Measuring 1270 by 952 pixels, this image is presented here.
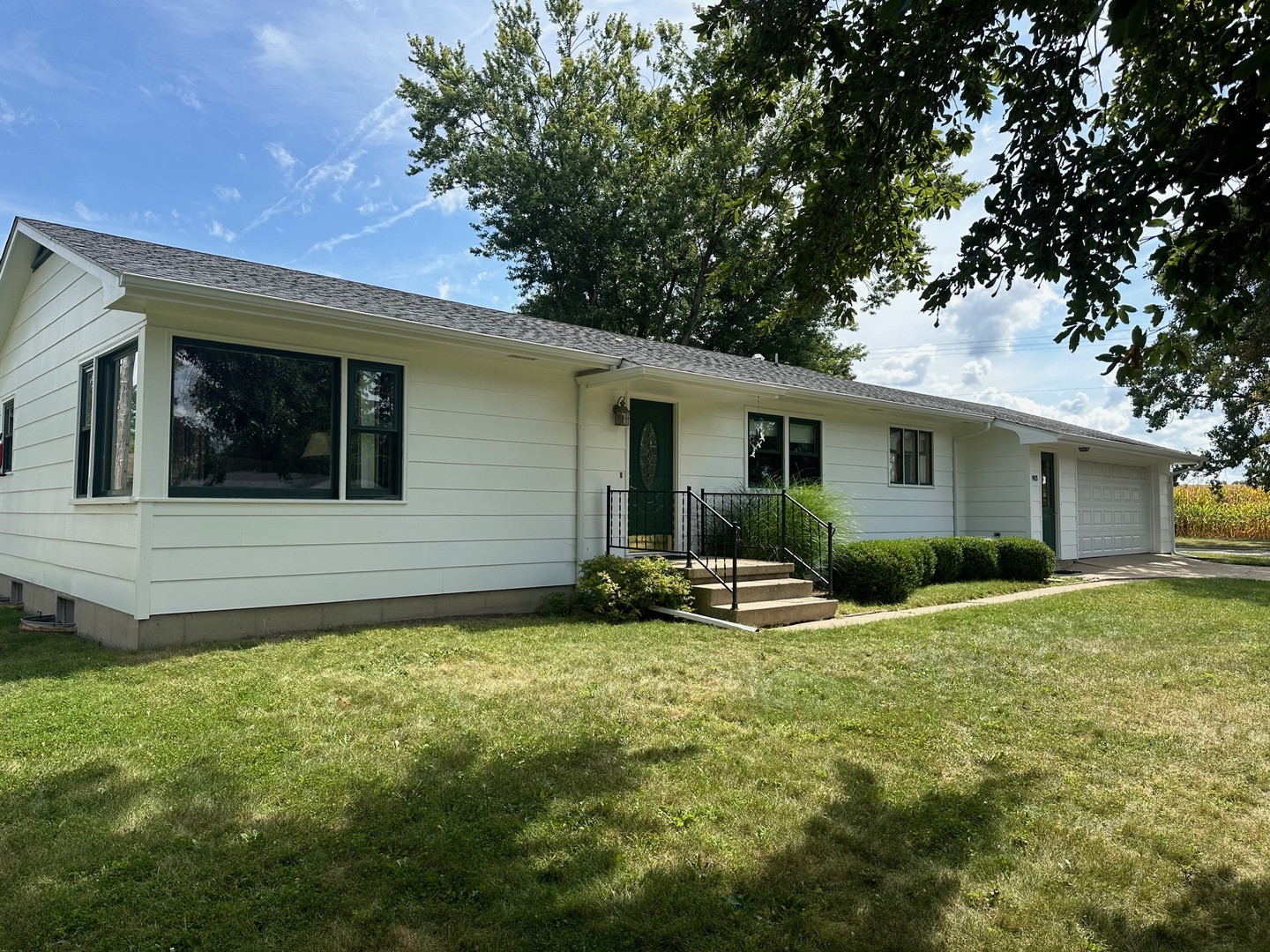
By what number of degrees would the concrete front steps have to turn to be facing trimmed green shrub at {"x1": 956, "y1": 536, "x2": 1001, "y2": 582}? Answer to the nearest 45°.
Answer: approximately 90° to its left

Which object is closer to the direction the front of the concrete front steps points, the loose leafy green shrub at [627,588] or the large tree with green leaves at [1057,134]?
the large tree with green leaves

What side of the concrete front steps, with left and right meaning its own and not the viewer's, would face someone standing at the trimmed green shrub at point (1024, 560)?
left

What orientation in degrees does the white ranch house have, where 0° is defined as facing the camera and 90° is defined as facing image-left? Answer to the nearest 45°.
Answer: approximately 315°

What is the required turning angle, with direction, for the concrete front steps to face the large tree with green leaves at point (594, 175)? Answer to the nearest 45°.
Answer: approximately 135° to its left

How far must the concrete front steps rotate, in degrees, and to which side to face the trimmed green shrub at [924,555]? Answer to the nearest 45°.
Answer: approximately 90° to its left

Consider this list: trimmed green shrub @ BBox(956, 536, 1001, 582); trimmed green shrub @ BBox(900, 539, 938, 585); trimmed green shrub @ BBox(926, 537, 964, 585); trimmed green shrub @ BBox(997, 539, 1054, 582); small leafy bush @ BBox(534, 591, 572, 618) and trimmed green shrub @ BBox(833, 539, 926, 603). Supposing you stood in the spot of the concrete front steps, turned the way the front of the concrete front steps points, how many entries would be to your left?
5

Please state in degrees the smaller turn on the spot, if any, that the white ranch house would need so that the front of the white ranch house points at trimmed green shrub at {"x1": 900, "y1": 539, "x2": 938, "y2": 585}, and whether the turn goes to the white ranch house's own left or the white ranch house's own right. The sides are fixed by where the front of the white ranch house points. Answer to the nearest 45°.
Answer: approximately 45° to the white ranch house's own left
